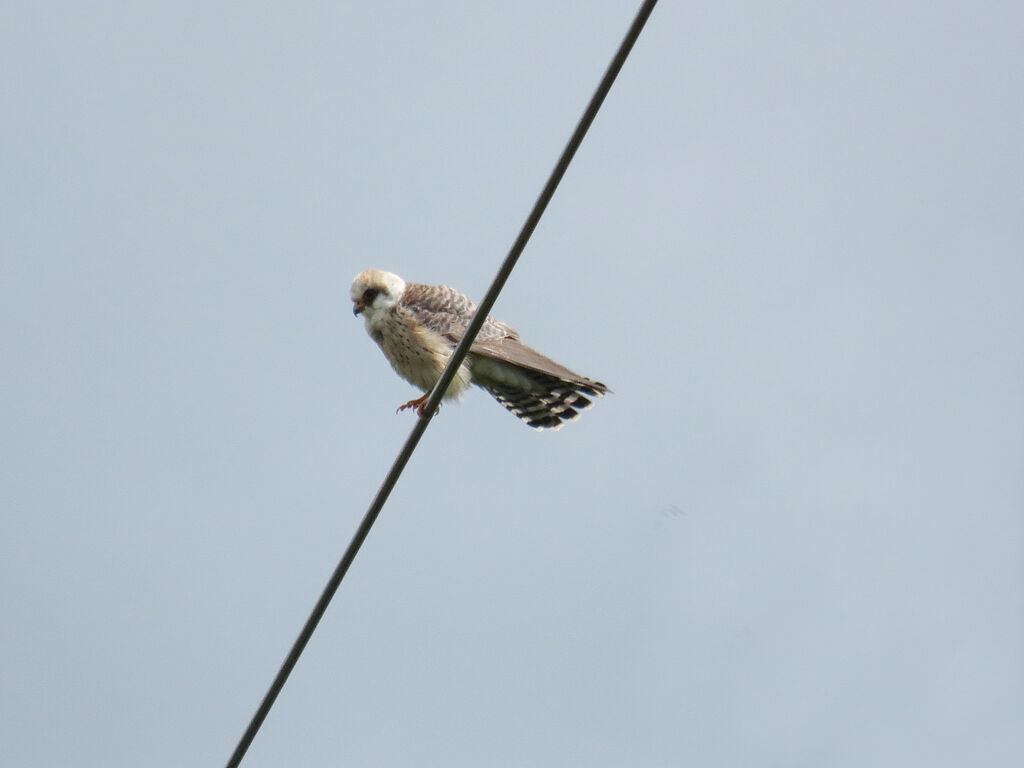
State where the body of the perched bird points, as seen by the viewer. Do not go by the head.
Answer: to the viewer's left
